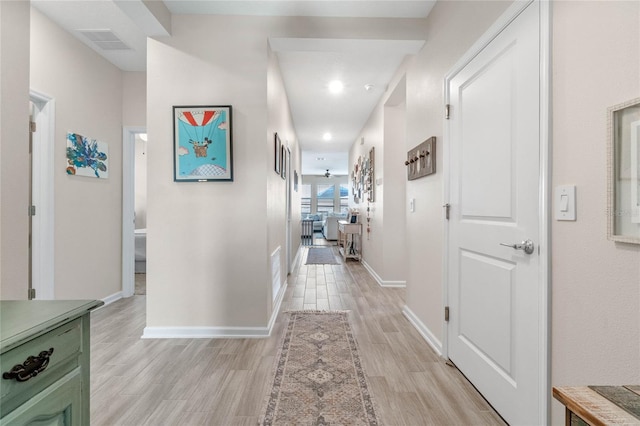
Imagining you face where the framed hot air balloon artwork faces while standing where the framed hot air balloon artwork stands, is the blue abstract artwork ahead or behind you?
behind

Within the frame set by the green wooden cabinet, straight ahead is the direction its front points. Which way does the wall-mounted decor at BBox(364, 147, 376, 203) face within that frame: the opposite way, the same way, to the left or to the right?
the opposite way

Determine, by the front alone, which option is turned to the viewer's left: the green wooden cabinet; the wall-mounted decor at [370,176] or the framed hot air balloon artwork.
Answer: the wall-mounted decor

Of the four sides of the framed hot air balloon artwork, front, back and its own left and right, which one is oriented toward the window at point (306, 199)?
back

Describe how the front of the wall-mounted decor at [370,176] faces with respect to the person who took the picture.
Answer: facing to the left of the viewer

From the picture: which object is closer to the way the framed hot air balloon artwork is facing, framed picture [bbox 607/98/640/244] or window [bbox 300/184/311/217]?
the framed picture

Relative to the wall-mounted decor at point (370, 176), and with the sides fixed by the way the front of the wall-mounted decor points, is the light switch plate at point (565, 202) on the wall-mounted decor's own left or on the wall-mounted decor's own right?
on the wall-mounted decor's own left

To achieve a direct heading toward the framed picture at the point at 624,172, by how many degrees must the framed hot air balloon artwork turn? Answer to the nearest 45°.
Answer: approximately 45° to its left

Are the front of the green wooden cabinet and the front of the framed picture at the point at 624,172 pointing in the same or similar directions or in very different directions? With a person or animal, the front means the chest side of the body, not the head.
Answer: very different directions

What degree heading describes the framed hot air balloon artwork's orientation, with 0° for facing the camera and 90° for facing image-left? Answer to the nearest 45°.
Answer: approximately 0°
